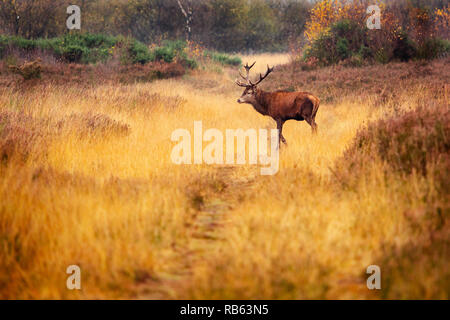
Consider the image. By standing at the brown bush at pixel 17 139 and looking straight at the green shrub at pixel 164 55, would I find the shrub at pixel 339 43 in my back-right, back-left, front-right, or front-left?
front-right

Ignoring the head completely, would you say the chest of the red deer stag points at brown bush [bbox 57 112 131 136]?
yes

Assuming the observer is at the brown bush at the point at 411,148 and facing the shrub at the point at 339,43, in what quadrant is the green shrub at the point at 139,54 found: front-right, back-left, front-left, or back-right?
front-left

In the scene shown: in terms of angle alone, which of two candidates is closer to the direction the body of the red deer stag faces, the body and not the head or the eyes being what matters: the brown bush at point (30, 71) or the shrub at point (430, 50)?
the brown bush

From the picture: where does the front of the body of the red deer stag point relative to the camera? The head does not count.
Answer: to the viewer's left

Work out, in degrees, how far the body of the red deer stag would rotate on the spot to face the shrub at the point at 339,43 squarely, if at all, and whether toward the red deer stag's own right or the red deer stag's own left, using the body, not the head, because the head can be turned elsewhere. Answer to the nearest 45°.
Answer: approximately 90° to the red deer stag's own right

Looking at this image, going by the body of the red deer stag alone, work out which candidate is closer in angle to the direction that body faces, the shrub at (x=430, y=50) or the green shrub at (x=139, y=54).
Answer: the green shrub

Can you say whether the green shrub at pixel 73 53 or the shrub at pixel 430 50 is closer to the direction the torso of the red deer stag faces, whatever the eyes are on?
the green shrub

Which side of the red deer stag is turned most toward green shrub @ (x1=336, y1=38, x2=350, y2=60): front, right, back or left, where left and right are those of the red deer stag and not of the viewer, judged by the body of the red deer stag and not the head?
right
